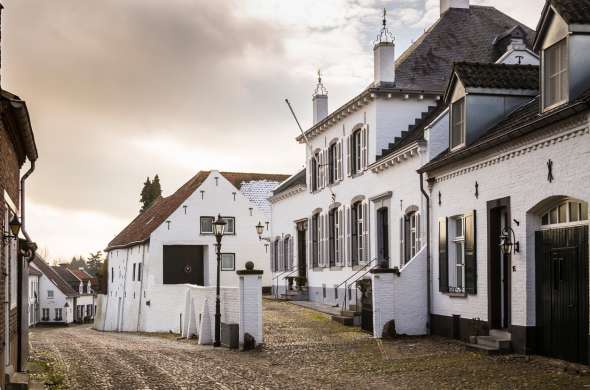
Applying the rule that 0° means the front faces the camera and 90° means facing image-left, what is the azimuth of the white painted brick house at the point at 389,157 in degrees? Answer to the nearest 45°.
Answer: approximately 45°

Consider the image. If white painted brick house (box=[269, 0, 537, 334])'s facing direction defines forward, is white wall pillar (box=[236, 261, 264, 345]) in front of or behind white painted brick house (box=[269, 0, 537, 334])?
in front

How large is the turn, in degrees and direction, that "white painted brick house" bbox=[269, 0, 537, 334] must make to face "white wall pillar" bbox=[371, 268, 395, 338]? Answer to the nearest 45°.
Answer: approximately 45° to its left
